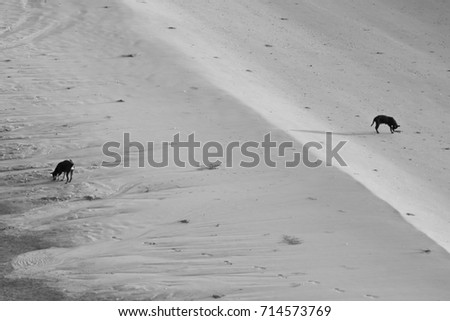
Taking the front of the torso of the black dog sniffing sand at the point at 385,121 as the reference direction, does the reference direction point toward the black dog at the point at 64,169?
no

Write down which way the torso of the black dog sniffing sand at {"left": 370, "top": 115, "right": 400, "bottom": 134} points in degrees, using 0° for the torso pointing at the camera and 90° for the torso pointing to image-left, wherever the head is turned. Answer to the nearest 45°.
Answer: approximately 270°
